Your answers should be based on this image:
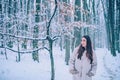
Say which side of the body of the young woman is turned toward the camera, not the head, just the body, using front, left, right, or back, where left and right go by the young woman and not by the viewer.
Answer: front

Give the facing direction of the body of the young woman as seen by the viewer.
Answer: toward the camera
